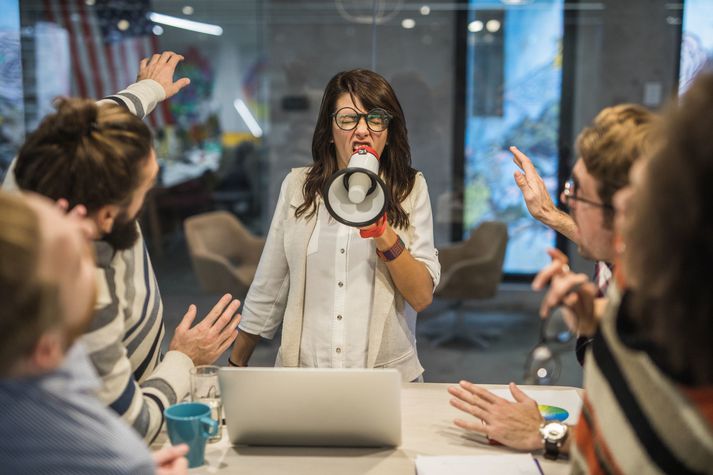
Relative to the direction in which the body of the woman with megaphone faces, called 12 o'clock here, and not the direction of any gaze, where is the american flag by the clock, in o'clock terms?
The american flag is roughly at 5 o'clock from the woman with megaphone.

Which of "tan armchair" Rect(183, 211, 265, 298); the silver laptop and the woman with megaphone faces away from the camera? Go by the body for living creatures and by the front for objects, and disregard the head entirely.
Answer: the silver laptop

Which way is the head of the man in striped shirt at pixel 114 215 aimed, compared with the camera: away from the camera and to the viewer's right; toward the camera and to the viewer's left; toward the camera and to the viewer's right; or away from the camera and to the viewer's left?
away from the camera and to the viewer's right

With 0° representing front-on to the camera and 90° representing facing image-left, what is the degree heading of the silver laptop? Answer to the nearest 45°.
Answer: approximately 180°

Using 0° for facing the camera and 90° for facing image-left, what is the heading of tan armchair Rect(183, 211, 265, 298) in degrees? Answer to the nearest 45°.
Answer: approximately 315°

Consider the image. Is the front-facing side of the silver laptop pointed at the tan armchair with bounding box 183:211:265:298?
yes

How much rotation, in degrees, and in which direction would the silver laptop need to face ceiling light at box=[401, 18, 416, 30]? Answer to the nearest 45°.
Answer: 0° — it already faces it

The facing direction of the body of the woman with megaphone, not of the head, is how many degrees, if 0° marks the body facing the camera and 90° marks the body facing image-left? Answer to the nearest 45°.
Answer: approximately 0°

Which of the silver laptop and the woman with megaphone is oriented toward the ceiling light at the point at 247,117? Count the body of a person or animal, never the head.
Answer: the silver laptop

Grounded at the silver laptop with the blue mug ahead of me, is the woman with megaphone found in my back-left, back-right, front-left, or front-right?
back-right

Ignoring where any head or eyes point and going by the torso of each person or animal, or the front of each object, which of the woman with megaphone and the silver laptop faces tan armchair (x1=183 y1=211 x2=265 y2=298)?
the silver laptop
